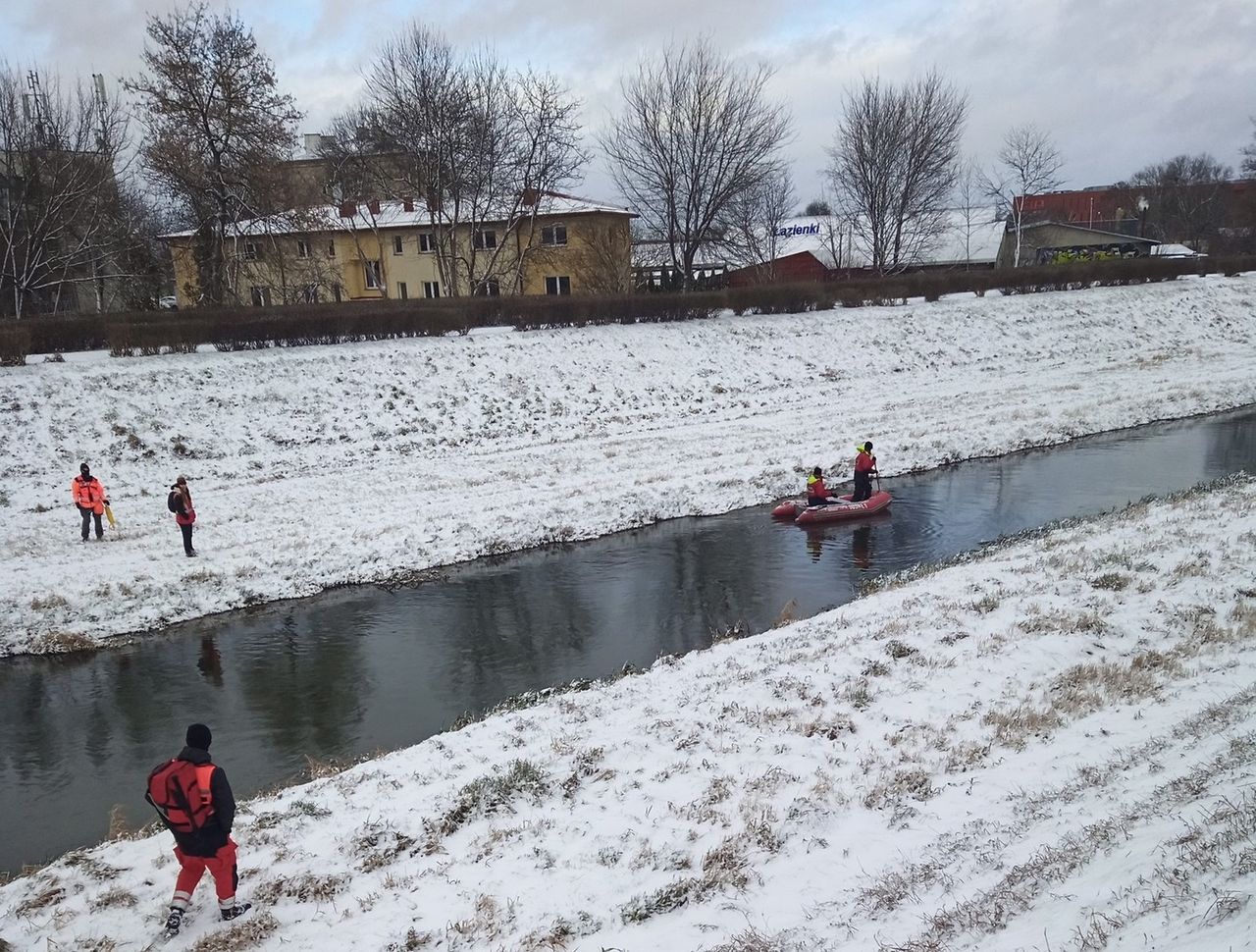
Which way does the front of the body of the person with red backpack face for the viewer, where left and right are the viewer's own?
facing away from the viewer and to the right of the viewer

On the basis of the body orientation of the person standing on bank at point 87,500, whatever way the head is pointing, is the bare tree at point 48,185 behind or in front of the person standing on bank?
behind

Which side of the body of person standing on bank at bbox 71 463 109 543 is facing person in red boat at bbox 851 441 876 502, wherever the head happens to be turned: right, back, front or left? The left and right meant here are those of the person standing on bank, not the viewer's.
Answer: left

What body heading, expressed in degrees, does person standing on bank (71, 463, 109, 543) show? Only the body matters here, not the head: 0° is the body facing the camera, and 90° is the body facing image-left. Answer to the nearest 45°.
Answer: approximately 0°

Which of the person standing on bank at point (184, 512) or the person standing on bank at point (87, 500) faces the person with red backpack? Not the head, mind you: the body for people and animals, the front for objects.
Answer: the person standing on bank at point (87, 500)

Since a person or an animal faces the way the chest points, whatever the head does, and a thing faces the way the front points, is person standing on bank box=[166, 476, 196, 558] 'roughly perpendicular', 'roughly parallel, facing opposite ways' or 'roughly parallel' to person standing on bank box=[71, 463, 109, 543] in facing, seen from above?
roughly perpendicular

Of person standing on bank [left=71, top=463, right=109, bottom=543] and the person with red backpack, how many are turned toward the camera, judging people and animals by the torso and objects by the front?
1

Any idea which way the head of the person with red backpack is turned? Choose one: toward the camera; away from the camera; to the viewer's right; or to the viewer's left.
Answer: away from the camera
